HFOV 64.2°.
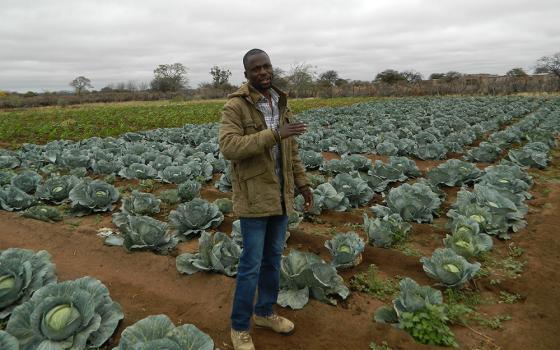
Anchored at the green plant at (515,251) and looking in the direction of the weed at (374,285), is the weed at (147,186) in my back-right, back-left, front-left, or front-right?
front-right

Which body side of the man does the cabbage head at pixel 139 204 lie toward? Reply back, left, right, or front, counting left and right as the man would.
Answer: back

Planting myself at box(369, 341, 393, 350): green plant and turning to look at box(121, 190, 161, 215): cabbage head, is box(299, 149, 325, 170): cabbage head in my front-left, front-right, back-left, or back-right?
front-right

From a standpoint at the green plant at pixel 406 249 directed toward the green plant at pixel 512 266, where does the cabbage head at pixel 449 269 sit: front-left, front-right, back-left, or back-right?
front-right

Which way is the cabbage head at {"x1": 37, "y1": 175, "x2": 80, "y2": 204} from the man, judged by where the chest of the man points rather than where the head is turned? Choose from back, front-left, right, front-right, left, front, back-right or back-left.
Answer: back

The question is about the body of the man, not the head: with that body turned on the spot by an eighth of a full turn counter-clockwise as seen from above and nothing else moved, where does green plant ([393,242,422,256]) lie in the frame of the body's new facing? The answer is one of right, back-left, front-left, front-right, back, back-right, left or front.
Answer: front-left

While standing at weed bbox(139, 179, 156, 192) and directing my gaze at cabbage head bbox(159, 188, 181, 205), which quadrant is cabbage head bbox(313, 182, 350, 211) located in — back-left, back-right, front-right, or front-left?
front-left

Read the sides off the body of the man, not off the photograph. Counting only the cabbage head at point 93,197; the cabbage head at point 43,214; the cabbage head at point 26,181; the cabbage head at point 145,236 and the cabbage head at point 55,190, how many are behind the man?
5

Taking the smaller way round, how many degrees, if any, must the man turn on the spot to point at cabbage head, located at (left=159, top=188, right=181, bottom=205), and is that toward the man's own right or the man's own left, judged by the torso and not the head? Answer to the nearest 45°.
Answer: approximately 135° to the man's own left

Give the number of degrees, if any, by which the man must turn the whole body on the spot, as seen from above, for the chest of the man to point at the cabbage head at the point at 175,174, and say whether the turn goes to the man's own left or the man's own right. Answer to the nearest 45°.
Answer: approximately 135° to the man's own left

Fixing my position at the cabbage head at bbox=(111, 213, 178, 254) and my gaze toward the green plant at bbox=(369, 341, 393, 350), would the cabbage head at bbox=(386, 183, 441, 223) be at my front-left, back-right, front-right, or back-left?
front-left

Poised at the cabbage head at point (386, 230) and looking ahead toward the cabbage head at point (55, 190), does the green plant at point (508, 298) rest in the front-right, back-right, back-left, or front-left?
back-left

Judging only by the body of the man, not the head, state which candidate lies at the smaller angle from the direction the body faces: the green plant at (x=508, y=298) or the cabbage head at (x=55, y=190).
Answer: the green plant

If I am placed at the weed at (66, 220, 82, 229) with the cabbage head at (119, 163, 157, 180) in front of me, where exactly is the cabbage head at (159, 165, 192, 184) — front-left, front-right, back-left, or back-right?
front-right

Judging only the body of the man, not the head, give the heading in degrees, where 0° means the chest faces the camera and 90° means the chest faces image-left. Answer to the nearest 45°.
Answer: approximately 315°
